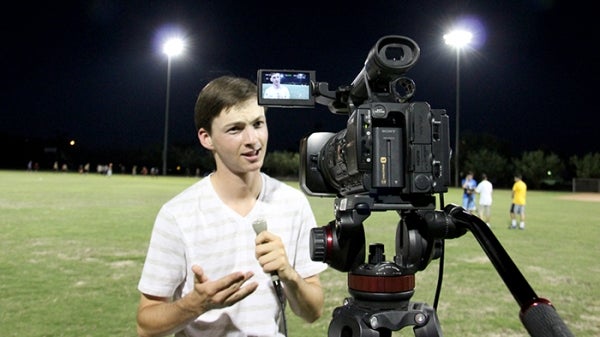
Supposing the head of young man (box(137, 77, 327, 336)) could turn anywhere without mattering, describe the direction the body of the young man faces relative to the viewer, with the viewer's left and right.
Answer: facing the viewer and to the right of the viewer

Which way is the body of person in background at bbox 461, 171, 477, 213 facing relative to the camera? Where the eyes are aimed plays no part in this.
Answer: toward the camera

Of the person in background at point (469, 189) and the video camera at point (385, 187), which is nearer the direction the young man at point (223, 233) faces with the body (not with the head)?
the video camera

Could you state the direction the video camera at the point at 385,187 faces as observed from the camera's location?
facing away from the viewer and to the left of the viewer

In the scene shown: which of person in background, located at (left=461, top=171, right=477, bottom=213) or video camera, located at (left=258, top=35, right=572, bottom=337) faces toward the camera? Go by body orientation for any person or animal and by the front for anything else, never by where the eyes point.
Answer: the person in background

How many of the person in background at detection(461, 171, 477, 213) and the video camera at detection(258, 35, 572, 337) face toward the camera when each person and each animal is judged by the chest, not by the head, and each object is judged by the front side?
1

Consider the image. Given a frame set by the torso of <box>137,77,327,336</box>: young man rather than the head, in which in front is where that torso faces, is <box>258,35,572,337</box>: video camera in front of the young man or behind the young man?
in front

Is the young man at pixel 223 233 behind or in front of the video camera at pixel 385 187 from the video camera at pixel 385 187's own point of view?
in front

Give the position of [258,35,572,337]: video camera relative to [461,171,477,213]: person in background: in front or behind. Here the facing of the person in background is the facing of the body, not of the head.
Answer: in front

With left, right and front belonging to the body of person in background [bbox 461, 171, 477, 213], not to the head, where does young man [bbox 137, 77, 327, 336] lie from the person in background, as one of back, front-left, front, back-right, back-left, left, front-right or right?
front

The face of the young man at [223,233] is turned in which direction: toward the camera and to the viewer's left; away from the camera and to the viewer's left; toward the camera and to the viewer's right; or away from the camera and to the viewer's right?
toward the camera and to the viewer's right
